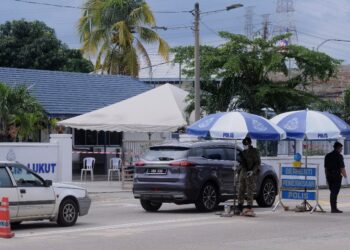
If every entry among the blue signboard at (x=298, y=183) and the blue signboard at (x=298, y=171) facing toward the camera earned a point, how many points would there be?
2

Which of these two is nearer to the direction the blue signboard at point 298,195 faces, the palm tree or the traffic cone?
the traffic cone

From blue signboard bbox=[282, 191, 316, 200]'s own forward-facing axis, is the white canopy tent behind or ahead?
behind

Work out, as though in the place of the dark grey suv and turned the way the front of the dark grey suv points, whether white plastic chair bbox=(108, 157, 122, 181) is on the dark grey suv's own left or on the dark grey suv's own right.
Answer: on the dark grey suv's own left

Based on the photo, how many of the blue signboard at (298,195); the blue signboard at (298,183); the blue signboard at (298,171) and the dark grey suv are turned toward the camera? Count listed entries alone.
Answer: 3

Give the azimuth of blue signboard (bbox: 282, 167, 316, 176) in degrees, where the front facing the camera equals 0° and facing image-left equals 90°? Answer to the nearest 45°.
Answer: approximately 0°

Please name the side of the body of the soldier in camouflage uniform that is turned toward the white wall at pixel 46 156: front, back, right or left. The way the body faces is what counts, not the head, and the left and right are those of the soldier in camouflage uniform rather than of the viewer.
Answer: right

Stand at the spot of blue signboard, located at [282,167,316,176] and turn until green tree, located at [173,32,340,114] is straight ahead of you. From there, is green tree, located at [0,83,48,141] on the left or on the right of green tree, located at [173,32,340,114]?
left

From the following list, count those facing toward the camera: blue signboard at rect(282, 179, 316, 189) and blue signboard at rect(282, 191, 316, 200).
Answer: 2

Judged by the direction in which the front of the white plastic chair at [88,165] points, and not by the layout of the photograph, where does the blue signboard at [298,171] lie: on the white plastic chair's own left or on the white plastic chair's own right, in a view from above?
on the white plastic chair's own left

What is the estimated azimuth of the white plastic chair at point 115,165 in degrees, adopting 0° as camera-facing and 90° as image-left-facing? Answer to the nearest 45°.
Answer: approximately 45°
